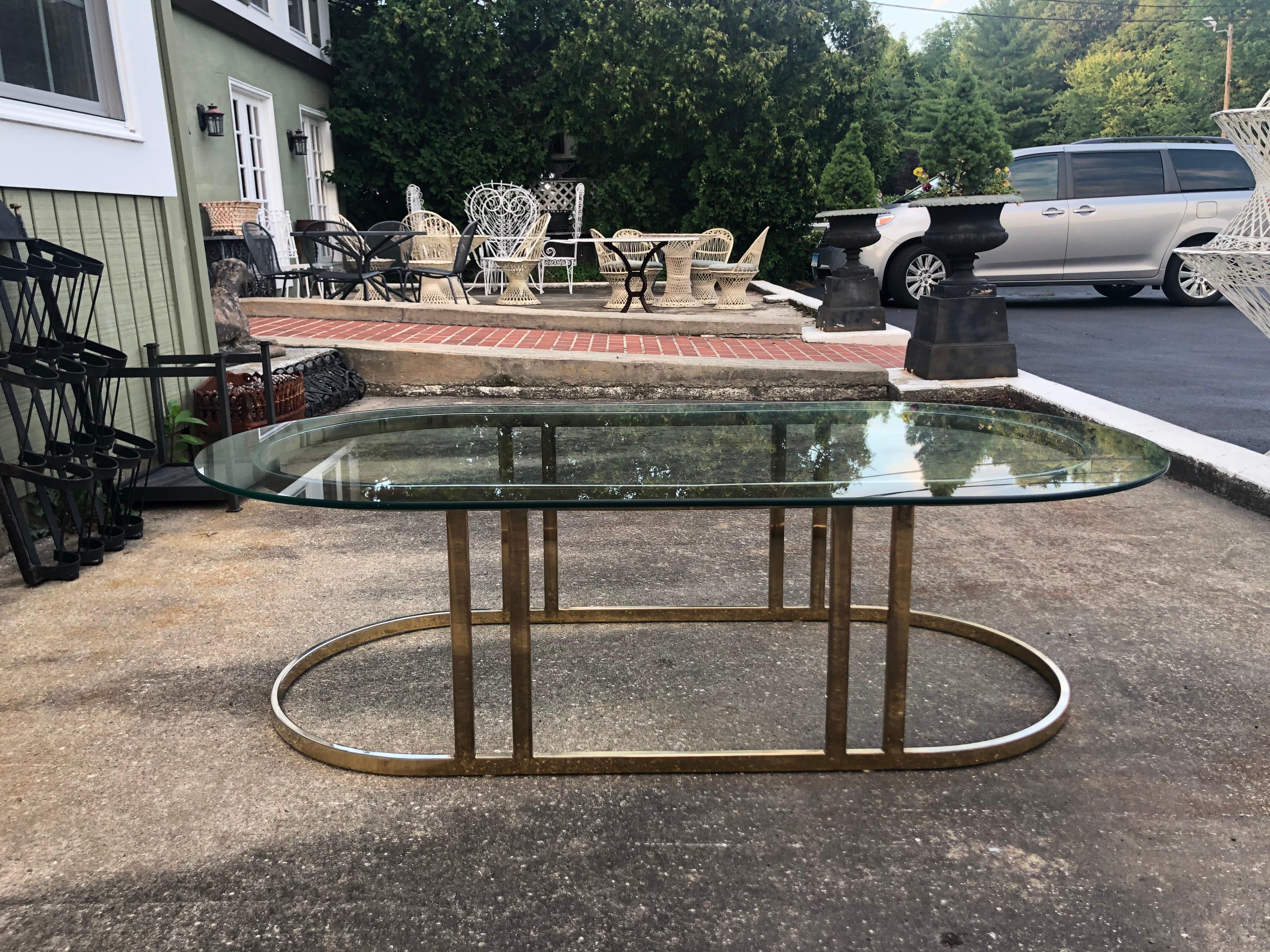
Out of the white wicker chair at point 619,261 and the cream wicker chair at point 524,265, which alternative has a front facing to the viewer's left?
the cream wicker chair at point 524,265

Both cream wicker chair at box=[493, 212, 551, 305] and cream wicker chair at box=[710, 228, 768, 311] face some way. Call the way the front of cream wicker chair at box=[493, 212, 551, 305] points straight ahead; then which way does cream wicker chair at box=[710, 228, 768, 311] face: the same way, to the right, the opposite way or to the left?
the same way

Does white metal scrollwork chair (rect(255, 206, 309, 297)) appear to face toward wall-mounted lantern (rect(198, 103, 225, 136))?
no

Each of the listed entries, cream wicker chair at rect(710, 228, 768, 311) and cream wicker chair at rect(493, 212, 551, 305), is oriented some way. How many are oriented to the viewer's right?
0

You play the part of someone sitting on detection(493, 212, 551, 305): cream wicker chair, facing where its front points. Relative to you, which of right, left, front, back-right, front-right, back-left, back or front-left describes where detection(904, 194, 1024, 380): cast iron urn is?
back-left

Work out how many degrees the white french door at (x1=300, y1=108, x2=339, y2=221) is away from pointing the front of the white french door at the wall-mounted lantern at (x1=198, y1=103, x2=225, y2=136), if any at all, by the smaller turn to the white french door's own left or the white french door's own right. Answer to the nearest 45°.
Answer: approximately 45° to the white french door's own right

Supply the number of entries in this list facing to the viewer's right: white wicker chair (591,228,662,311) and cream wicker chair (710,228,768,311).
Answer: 1

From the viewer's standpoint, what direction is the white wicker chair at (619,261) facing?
to the viewer's right

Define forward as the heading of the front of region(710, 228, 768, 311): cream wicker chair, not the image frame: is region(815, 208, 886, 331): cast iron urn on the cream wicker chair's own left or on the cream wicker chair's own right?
on the cream wicker chair's own left

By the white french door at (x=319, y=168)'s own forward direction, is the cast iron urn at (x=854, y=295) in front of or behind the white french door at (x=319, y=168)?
in front

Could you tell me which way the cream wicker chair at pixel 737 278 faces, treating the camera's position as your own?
facing to the left of the viewer

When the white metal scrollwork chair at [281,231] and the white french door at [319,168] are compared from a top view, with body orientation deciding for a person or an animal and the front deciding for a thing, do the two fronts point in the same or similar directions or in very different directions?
same or similar directions

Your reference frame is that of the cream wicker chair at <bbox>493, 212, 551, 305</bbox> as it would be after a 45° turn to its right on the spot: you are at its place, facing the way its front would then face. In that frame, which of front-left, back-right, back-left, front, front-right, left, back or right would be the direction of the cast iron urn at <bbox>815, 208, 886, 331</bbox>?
back

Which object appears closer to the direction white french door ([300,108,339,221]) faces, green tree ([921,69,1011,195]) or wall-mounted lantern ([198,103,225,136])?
the green tree

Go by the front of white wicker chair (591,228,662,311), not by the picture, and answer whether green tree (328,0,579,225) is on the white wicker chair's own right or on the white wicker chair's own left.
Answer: on the white wicker chair's own left

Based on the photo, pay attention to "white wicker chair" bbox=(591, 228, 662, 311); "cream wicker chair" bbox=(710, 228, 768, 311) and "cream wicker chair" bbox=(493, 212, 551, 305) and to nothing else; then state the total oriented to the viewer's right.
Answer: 1

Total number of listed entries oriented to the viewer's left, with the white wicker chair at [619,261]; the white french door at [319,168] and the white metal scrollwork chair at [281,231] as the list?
0

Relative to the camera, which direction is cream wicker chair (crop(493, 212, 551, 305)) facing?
to the viewer's left
